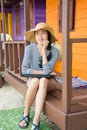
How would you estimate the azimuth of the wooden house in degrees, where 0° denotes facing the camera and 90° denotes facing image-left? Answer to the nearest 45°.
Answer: approximately 45°

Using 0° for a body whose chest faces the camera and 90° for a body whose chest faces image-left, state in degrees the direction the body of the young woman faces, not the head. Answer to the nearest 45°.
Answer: approximately 0°
